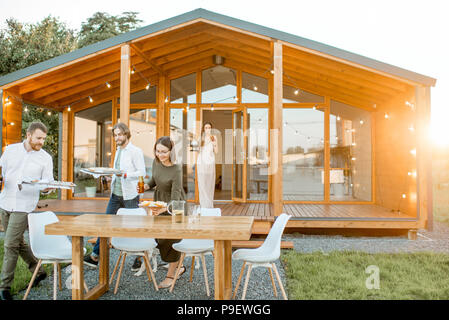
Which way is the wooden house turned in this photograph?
toward the camera

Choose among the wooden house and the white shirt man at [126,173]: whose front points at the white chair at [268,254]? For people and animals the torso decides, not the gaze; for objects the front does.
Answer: the wooden house

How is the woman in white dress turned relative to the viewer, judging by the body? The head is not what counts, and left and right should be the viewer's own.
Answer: facing the viewer

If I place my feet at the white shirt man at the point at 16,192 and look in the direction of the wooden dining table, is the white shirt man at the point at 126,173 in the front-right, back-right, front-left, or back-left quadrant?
front-left

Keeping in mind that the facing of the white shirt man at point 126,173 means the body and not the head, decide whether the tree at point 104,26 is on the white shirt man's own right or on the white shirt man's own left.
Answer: on the white shirt man's own right

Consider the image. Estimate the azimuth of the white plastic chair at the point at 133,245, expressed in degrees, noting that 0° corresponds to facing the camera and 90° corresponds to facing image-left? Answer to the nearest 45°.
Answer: approximately 0°

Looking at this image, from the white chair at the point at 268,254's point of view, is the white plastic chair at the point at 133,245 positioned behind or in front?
in front

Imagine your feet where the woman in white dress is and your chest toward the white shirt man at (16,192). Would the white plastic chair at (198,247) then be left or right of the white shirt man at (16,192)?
left

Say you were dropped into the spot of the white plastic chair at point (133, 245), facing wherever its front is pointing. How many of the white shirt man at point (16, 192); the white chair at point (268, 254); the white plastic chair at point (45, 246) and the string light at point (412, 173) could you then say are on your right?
2

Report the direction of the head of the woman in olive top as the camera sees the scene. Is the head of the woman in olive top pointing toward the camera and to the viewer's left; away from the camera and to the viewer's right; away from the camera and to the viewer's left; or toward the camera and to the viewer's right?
toward the camera and to the viewer's left

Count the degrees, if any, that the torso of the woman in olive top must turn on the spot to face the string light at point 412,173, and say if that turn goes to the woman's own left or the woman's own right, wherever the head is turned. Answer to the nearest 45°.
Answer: approximately 180°
